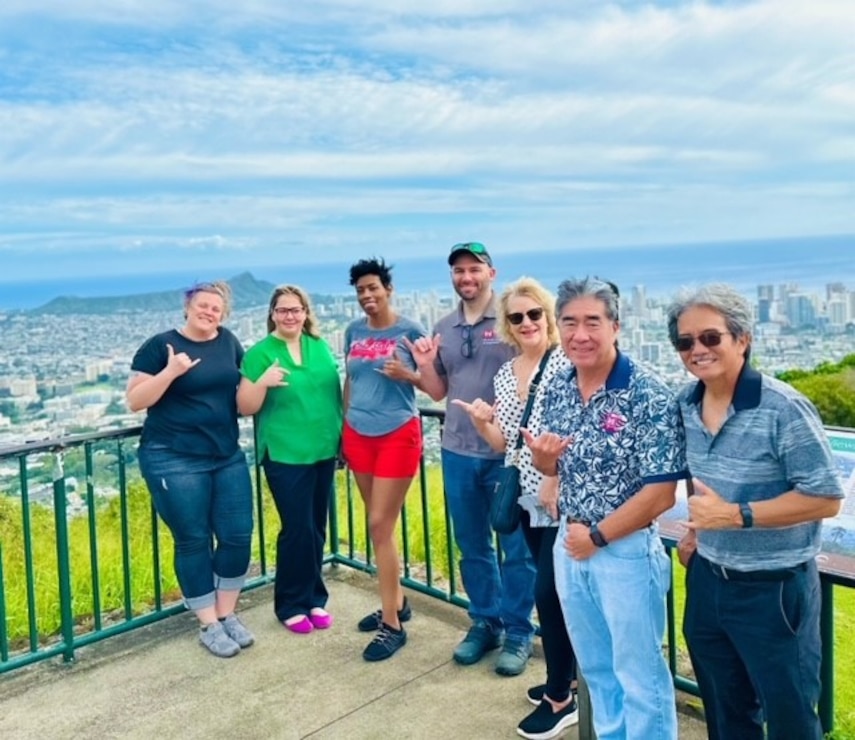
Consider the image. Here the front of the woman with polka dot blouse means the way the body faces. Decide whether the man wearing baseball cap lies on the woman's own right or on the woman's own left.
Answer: on the woman's own right

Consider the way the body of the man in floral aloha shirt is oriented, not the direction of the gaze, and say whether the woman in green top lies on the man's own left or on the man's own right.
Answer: on the man's own right

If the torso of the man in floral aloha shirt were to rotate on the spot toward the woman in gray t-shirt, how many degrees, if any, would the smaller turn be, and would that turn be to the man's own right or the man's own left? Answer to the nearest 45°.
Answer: approximately 90° to the man's own right

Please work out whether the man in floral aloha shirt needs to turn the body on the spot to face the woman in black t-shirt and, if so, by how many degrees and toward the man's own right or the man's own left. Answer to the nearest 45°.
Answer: approximately 90° to the man's own right

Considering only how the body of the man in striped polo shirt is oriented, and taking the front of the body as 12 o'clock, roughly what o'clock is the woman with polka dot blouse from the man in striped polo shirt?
The woman with polka dot blouse is roughly at 3 o'clock from the man in striped polo shirt.

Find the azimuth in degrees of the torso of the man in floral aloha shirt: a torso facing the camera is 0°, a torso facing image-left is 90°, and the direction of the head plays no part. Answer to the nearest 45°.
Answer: approximately 45°

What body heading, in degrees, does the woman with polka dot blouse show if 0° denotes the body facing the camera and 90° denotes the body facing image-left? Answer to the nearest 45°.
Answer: approximately 45°

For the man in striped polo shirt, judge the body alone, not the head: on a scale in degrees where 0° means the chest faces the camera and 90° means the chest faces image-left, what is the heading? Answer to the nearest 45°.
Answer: approximately 45°
